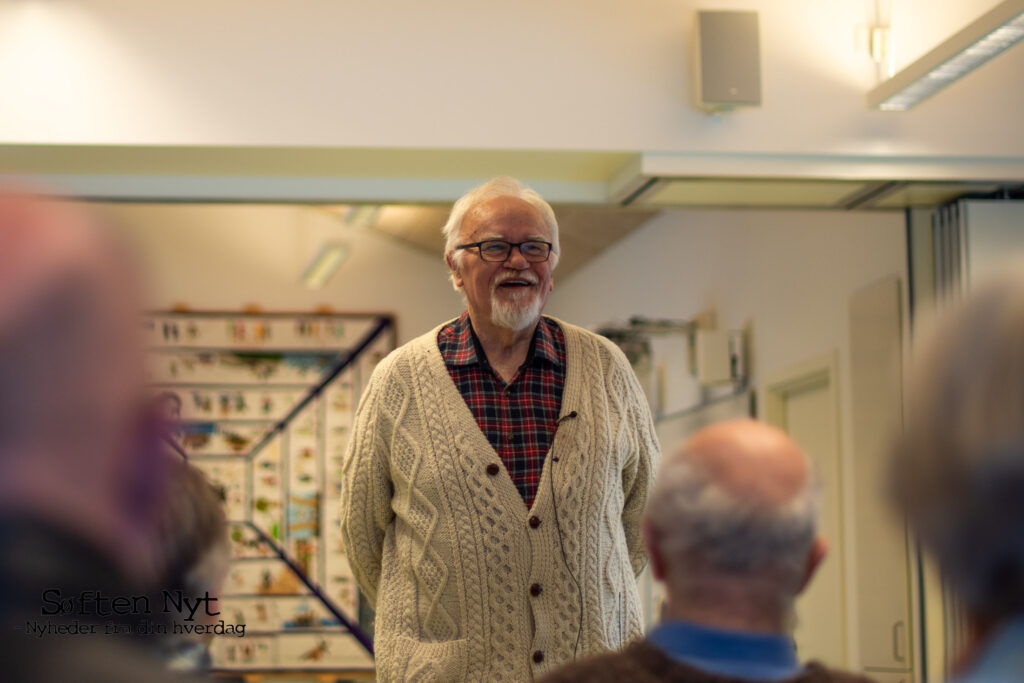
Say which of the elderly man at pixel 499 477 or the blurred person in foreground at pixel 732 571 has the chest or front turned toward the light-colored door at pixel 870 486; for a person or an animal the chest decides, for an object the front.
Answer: the blurred person in foreground

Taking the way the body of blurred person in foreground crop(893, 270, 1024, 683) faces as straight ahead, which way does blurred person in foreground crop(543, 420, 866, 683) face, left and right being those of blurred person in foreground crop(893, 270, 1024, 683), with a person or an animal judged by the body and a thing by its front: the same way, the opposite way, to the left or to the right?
the same way

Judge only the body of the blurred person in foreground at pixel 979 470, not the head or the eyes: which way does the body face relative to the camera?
away from the camera

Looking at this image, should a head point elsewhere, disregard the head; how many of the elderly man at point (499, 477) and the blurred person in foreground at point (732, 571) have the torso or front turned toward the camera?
1

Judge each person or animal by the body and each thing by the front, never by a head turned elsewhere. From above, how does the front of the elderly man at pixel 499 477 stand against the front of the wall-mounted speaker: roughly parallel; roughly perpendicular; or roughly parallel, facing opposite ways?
roughly parallel

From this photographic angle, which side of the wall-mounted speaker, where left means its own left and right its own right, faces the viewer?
front

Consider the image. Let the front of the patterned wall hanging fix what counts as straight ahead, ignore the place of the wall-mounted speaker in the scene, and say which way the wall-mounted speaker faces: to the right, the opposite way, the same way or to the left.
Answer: the same way

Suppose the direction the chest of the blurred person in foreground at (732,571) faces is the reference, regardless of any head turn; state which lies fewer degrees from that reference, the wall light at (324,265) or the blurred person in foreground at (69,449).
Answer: the wall light

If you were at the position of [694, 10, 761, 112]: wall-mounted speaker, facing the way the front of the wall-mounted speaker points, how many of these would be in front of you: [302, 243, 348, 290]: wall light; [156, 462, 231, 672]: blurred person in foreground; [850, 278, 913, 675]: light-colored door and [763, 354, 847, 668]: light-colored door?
1

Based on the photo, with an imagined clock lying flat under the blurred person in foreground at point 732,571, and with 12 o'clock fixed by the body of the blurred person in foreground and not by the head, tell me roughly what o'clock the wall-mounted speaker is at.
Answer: The wall-mounted speaker is roughly at 12 o'clock from the blurred person in foreground.

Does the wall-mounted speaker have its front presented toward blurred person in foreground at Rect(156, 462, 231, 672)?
yes

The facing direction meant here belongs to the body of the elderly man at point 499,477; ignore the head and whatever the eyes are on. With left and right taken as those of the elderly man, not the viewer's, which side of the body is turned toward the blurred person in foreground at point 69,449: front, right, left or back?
front

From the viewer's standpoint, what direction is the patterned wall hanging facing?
toward the camera

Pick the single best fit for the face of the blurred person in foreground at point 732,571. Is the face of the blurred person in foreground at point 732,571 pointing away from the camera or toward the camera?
away from the camera

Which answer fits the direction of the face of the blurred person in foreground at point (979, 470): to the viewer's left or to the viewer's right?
to the viewer's left

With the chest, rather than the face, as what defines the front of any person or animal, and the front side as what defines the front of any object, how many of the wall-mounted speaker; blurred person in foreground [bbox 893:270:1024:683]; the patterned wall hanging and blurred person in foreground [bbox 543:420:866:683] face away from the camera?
2

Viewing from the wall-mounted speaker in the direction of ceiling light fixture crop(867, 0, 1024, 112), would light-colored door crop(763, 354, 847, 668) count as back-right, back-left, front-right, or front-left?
back-left

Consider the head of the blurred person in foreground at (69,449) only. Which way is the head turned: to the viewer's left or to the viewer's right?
to the viewer's right

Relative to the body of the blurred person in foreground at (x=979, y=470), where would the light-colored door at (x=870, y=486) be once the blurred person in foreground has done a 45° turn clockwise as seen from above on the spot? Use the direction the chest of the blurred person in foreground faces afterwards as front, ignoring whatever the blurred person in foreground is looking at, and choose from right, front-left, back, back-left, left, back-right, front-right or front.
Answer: front-left
